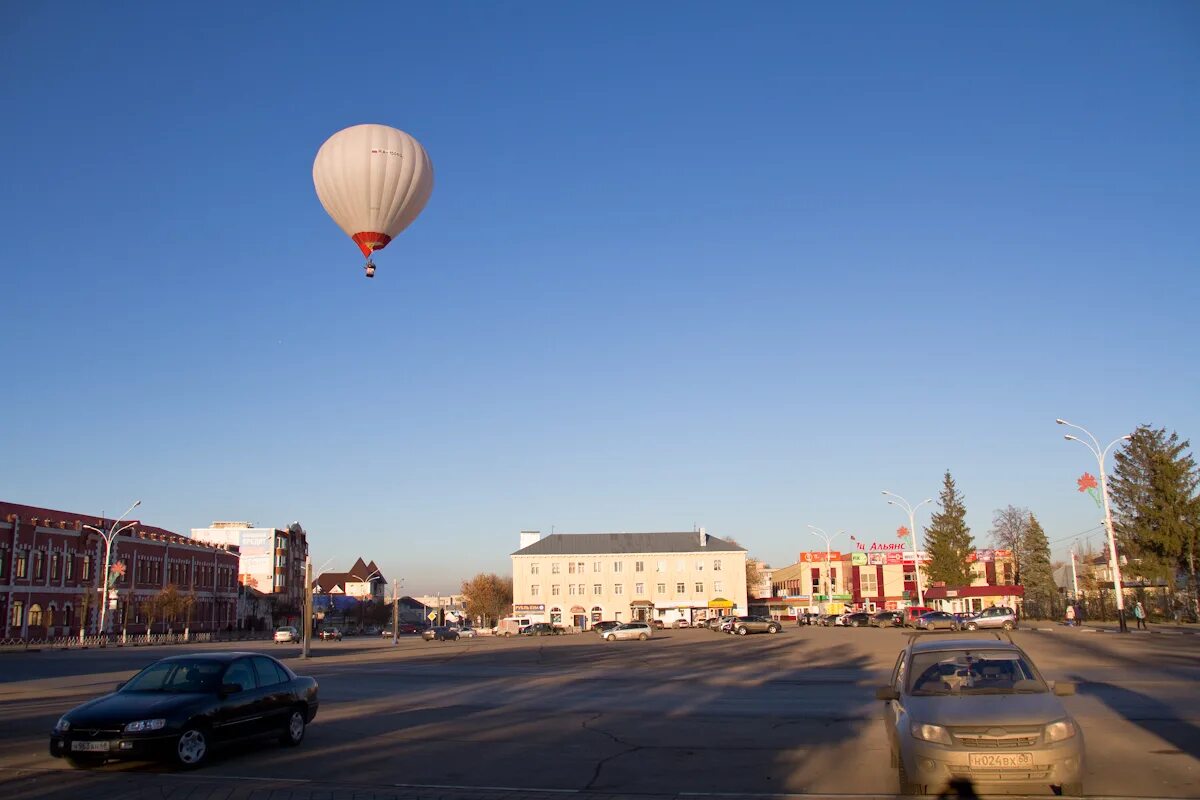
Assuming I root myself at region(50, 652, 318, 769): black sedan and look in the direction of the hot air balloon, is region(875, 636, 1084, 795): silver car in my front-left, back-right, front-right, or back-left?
back-right

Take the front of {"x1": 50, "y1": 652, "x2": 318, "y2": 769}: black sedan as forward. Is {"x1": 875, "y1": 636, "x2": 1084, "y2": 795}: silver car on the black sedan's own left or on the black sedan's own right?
on the black sedan's own left

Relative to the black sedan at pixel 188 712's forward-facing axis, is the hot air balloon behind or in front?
behind

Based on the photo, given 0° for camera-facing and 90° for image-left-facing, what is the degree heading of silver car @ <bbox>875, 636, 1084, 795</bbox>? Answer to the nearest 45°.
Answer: approximately 0°

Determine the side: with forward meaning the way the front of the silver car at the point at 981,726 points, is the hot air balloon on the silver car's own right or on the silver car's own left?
on the silver car's own right

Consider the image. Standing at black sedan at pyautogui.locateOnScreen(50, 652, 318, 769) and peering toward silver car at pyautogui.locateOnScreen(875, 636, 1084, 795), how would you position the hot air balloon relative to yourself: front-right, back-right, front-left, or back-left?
back-left

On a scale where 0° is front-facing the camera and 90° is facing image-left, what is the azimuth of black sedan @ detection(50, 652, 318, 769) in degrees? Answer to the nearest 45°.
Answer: approximately 45°

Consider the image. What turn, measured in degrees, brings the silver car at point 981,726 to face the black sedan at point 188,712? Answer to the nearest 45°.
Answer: approximately 90° to its right
